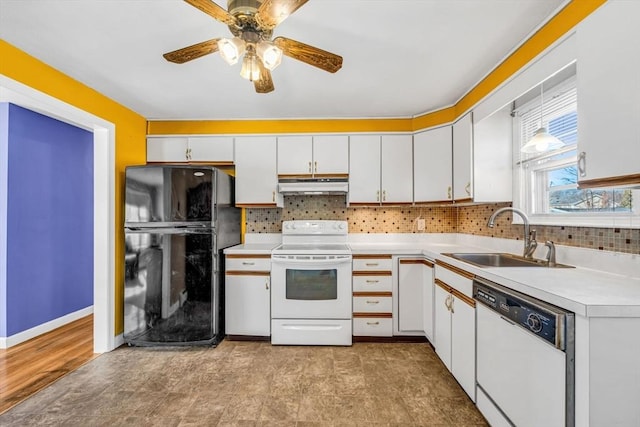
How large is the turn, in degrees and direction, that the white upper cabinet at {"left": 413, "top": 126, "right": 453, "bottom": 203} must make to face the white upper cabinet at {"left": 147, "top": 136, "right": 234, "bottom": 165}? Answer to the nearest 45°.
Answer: approximately 45° to its right

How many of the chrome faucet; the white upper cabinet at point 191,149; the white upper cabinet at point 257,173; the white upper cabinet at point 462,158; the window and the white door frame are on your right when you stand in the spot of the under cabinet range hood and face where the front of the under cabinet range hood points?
3

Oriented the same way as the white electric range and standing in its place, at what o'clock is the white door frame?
The white door frame is roughly at 3 o'clock from the white electric range.

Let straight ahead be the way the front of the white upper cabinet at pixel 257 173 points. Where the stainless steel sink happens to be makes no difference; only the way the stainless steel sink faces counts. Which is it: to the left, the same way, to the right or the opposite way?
to the right
